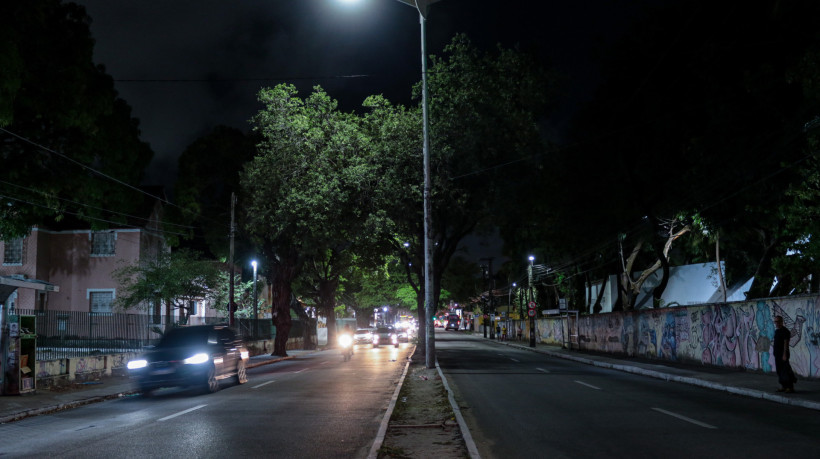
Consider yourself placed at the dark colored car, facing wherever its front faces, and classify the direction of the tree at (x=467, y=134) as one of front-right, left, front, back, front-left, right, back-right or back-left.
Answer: back

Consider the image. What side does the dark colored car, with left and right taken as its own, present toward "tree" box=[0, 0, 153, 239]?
right

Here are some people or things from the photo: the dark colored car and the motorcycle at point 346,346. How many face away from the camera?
0

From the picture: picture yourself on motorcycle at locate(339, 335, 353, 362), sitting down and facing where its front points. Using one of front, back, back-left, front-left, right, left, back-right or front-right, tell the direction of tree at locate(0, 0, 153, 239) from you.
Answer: front-right

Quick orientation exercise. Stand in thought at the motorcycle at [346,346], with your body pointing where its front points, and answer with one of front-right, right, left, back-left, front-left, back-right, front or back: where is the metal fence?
front-right
